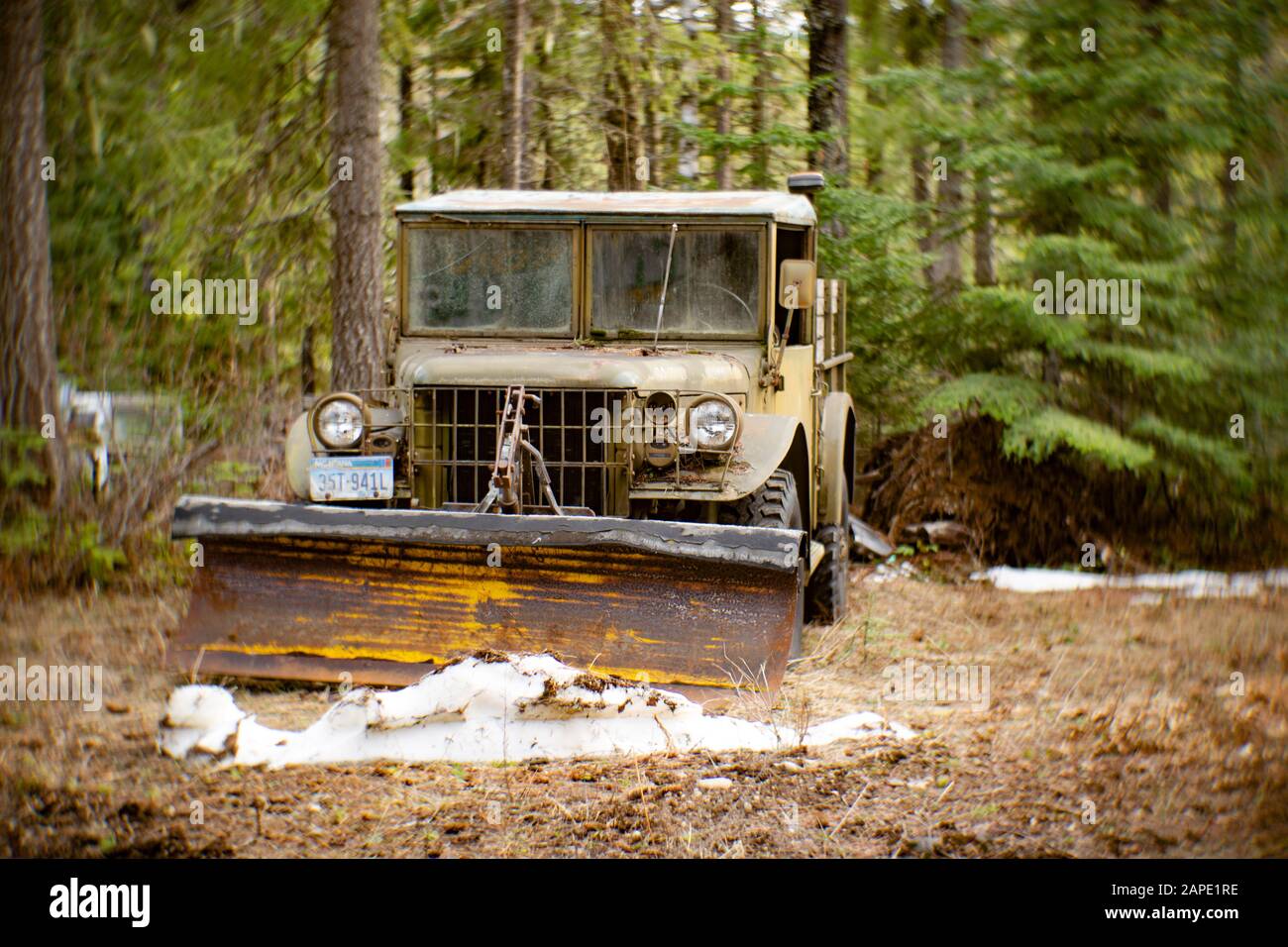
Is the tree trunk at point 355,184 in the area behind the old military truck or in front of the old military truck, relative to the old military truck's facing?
behind

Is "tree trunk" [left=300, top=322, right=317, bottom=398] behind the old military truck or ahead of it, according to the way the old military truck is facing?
behind

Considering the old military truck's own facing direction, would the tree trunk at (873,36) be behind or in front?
behind

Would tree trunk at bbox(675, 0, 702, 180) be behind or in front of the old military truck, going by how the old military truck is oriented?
behind

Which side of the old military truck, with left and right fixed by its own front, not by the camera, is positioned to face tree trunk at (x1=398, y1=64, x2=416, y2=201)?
back

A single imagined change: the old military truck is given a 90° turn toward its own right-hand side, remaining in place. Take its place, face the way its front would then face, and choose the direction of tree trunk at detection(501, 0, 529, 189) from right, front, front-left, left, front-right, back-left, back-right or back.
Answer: right

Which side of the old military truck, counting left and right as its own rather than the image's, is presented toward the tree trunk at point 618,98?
back

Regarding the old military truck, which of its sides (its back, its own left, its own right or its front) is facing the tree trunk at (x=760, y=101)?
back

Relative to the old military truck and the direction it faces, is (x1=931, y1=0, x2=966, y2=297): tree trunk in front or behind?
behind

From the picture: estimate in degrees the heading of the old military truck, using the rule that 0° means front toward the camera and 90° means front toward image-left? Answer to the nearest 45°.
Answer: approximately 0°

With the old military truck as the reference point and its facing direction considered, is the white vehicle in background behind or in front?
behind

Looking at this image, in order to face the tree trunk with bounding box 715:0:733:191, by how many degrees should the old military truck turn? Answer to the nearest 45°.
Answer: approximately 180°

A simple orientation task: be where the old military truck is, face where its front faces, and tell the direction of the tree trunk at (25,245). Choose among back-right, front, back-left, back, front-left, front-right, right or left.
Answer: back-right
